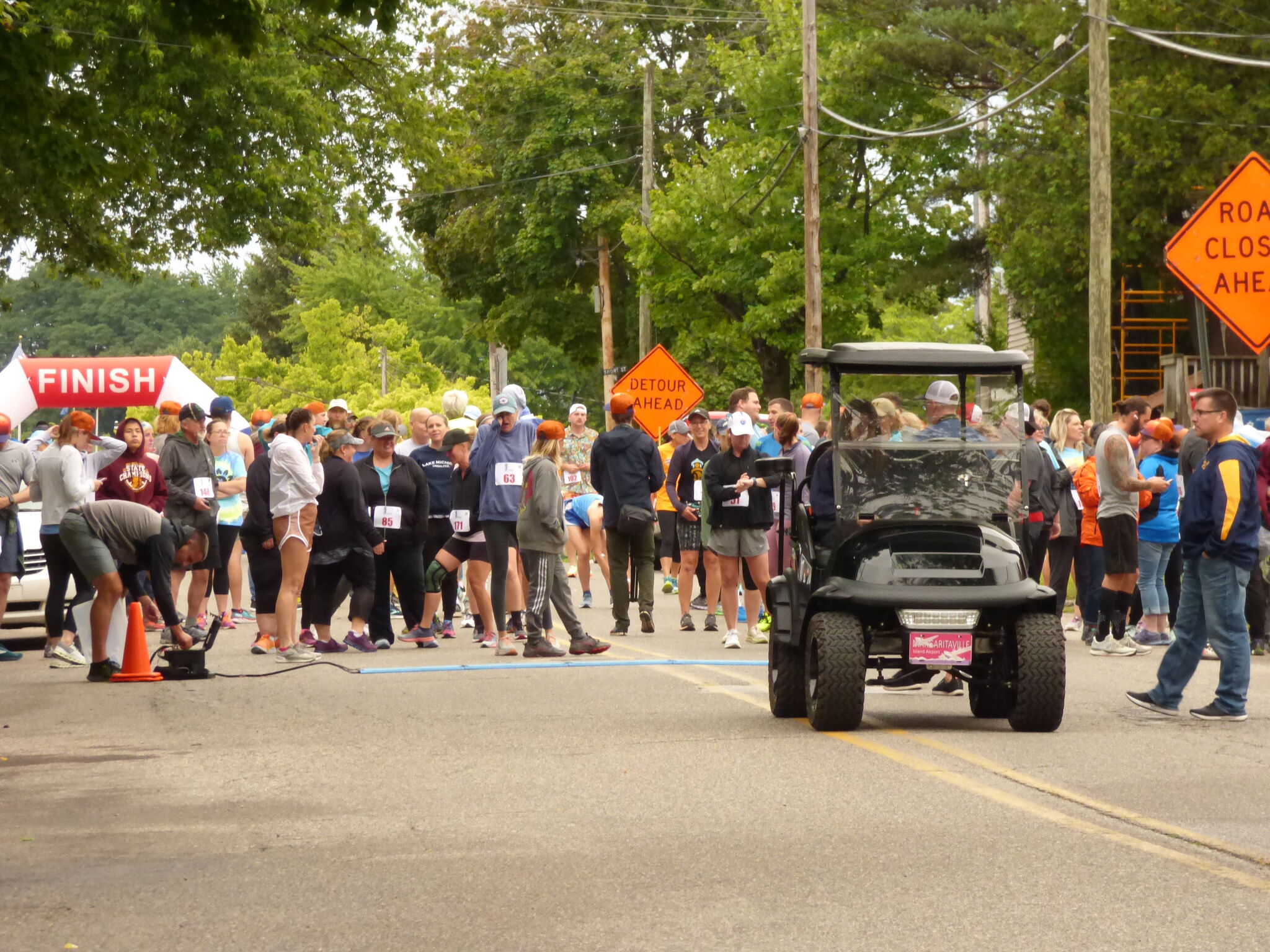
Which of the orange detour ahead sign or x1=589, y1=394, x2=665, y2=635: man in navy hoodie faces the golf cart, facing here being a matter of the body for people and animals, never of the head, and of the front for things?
the orange detour ahead sign

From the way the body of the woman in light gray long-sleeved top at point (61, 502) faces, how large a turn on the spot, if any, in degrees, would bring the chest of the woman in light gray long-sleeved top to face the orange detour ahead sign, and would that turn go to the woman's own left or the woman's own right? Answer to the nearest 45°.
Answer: approximately 45° to the woman's own left

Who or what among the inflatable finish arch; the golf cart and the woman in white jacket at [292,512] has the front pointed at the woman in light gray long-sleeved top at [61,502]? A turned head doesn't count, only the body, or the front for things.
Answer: the inflatable finish arch

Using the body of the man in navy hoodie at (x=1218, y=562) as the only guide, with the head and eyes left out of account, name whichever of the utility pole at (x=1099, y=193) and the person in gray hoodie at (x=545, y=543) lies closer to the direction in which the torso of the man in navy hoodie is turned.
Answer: the person in gray hoodie

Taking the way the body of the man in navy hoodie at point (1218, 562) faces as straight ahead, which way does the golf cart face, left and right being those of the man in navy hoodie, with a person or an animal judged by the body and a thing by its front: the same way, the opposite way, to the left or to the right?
to the left

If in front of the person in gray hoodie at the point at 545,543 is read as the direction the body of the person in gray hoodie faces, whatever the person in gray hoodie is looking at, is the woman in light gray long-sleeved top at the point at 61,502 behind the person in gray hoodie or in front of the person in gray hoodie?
behind

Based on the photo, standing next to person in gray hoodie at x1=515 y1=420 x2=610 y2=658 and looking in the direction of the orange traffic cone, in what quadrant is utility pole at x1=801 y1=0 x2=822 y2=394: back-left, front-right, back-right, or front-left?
back-right

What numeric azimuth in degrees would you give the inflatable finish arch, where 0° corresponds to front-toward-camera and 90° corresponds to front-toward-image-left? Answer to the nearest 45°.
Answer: approximately 0°

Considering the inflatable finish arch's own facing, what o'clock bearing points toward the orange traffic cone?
The orange traffic cone is roughly at 12 o'clock from the inflatable finish arch.

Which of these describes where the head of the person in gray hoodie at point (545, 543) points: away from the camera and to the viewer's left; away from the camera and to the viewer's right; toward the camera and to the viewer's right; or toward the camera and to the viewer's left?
away from the camera and to the viewer's right

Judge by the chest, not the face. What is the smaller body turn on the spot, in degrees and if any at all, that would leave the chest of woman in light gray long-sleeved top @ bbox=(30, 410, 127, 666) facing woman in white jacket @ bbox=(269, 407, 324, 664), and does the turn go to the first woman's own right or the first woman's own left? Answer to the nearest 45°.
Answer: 0° — they already face them

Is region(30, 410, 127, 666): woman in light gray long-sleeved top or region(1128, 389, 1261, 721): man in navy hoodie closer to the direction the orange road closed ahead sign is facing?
the man in navy hoodie

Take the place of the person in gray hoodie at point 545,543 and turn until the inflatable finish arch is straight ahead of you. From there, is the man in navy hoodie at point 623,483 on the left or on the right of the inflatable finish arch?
right

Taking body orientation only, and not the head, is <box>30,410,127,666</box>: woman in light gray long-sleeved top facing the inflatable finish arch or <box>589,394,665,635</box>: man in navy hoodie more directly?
the man in navy hoodie

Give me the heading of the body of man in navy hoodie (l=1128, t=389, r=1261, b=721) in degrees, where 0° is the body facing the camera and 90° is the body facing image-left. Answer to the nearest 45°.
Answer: approximately 90°
